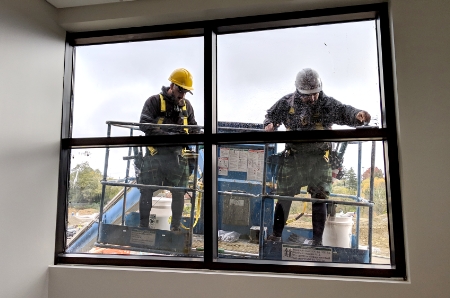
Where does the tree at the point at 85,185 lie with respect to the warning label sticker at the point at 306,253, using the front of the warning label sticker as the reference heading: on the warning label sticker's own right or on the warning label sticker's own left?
on the warning label sticker's own right

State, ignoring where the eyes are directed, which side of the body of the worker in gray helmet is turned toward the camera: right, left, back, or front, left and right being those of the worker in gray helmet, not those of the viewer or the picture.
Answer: front

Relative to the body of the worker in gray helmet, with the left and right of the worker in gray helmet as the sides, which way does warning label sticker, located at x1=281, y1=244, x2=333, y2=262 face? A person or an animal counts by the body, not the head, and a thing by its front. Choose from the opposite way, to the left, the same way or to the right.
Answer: the same way

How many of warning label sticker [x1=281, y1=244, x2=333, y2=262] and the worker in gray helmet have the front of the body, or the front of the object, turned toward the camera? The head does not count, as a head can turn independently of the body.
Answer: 2

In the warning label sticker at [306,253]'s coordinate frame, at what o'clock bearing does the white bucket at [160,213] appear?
The white bucket is roughly at 3 o'clock from the warning label sticker.

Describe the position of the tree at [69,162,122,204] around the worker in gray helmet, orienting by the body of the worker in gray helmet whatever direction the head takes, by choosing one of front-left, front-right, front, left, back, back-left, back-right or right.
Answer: right

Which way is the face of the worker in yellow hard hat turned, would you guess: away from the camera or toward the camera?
toward the camera

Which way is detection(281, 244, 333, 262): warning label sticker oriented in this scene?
toward the camera
